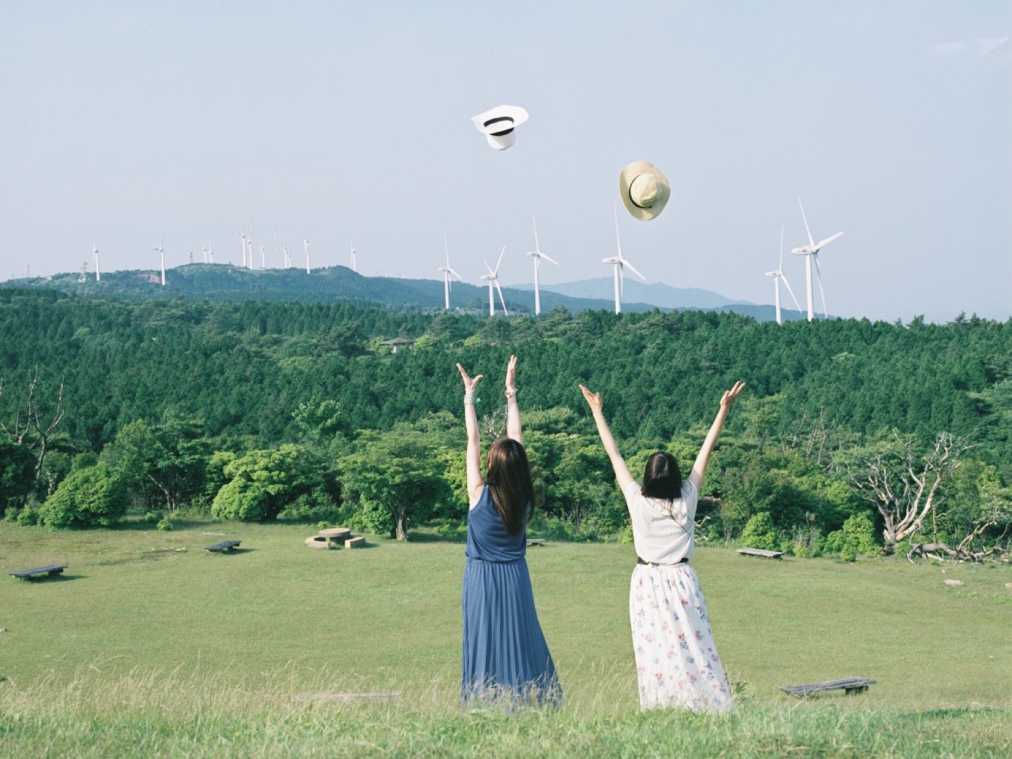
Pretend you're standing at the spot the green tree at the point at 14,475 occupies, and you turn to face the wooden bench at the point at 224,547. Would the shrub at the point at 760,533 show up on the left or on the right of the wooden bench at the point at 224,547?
left

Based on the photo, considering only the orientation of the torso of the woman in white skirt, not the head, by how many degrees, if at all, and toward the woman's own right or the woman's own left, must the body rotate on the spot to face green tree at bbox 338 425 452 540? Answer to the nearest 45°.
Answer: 0° — they already face it

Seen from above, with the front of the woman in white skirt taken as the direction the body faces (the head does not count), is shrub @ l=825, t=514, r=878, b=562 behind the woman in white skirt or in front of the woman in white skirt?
in front

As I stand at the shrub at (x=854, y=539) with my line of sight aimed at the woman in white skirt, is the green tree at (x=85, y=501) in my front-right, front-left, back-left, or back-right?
front-right

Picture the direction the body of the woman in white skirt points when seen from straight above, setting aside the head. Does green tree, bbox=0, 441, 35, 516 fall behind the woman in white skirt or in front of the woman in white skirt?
in front

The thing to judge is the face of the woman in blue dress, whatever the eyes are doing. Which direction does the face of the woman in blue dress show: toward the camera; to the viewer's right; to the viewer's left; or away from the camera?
away from the camera

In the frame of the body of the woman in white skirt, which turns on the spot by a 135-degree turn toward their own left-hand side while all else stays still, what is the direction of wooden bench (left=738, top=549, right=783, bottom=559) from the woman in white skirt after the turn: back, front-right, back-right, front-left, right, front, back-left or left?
back-right

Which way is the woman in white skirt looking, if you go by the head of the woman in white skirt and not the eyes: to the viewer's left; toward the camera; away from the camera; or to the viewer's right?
away from the camera

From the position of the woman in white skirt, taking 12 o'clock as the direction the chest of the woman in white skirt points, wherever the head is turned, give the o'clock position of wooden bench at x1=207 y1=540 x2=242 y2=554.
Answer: The wooden bench is roughly at 11 o'clock from the woman in white skirt.

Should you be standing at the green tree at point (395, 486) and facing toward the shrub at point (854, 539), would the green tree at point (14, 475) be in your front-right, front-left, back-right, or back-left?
back-left

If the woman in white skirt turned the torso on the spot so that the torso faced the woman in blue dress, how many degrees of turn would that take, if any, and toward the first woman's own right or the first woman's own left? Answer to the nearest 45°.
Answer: approximately 90° to the first woman's own left

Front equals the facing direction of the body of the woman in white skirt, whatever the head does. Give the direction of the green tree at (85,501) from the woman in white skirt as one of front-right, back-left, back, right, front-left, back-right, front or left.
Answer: front-left

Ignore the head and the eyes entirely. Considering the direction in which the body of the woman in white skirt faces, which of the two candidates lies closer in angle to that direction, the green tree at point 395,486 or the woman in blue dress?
the green tree

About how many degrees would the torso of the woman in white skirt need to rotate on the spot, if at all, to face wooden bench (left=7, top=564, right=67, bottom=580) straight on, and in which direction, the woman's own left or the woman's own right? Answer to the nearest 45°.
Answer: approximately 45° to the woman's own left

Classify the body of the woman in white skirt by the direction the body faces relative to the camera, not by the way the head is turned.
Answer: away from the camera
